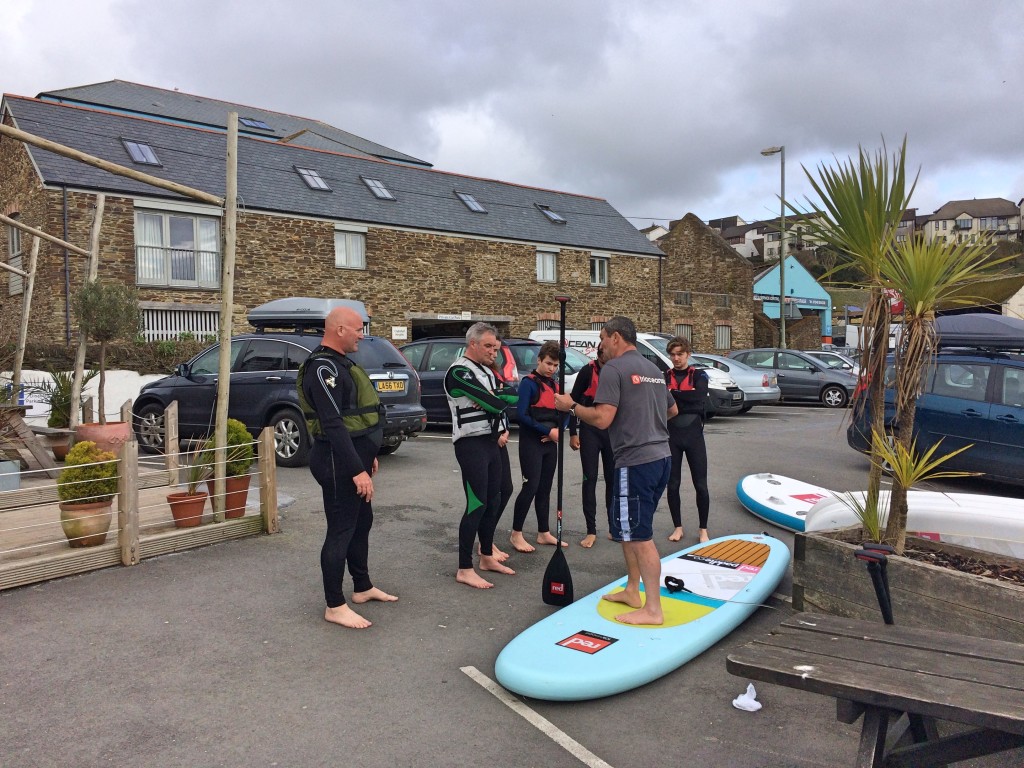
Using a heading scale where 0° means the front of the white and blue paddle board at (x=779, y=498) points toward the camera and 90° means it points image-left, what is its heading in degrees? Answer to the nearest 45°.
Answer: approximately 135°

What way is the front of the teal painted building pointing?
toward the camera

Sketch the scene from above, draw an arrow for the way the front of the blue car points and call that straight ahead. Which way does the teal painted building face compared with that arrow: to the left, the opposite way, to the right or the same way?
to the left

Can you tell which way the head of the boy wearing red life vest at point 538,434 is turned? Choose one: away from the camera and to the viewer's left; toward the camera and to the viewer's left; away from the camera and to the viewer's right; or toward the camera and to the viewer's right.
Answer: toward the camera and to the viewer's right

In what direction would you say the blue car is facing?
to the viewer's left

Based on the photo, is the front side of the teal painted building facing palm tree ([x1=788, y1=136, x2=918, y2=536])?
yes

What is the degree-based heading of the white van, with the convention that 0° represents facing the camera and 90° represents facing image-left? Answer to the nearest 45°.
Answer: approximately 315°

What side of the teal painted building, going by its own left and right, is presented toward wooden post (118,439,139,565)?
front

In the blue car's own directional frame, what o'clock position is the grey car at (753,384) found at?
The grey car is roughly at 2 o'clock from the blue car.

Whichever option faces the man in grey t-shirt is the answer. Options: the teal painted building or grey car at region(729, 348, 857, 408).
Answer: the teal painted building

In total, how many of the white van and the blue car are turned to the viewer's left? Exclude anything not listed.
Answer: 1
